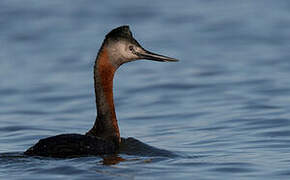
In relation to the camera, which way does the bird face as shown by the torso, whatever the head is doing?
to the viewer's right
